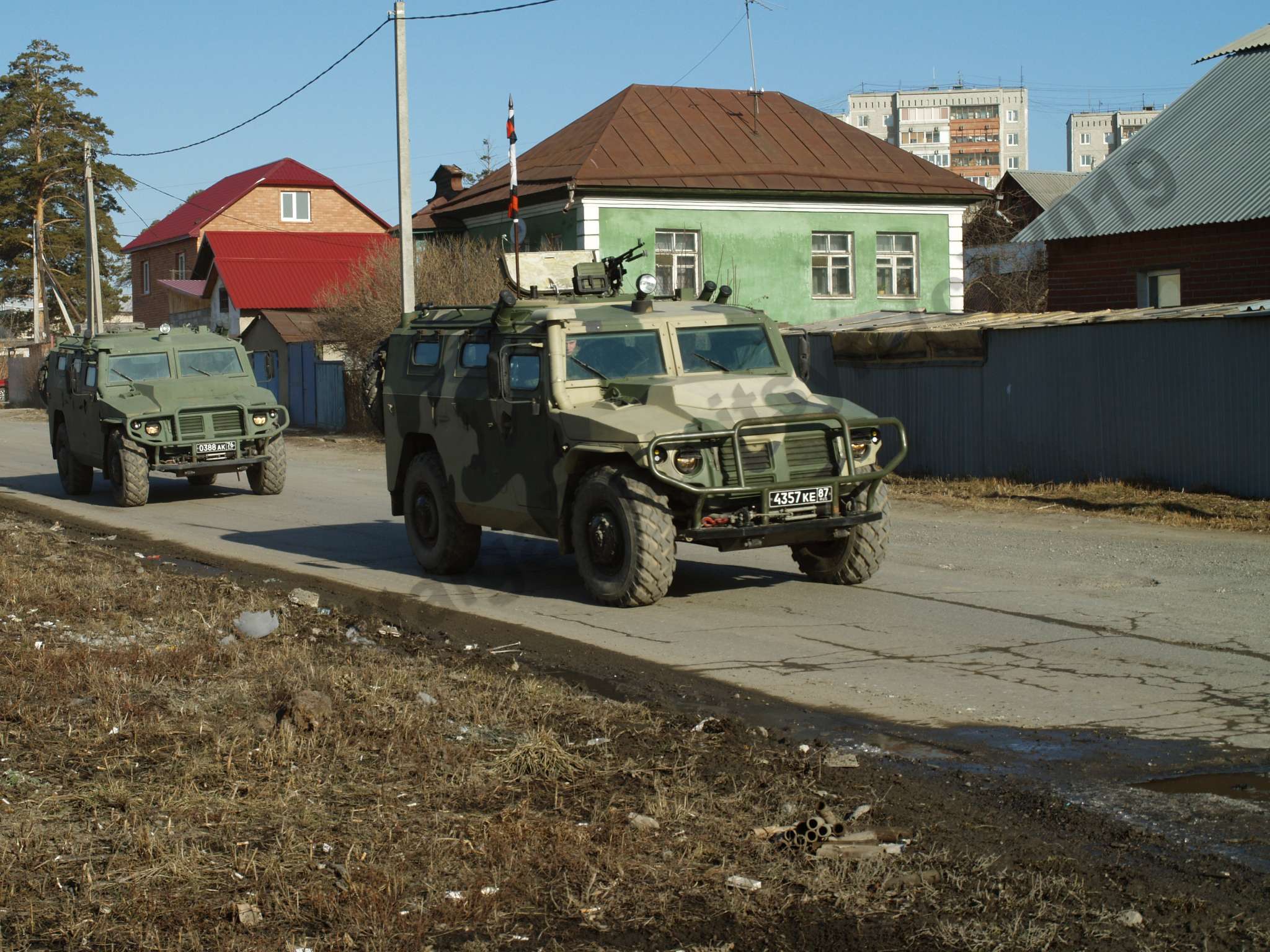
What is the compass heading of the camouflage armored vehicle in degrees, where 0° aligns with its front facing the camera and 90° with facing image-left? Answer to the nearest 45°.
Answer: approximately 315°

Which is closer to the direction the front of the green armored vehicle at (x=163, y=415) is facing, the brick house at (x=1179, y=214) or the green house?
the brick house

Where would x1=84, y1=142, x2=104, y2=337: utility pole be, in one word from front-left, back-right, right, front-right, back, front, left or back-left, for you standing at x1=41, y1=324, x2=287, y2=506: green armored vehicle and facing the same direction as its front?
back-left

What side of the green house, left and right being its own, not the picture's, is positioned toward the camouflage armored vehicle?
front

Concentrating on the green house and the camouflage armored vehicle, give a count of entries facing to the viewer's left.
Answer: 0

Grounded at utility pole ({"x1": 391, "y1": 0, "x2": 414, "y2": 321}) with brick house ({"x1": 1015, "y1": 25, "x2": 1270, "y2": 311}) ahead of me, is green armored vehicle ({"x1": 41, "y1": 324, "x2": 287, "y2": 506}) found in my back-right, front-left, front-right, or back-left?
back-right

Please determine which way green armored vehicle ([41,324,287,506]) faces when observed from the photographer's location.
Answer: facing the viewer and to the right of the viewer

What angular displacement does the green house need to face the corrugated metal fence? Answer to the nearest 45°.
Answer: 0° — it already faces it

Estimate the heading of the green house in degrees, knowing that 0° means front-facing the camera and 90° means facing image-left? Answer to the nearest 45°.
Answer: approximately 0°

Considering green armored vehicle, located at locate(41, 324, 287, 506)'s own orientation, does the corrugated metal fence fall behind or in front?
in front

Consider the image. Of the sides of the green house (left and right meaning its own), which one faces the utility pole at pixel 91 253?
right

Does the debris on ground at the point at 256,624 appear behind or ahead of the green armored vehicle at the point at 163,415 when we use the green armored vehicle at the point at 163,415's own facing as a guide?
ahead
